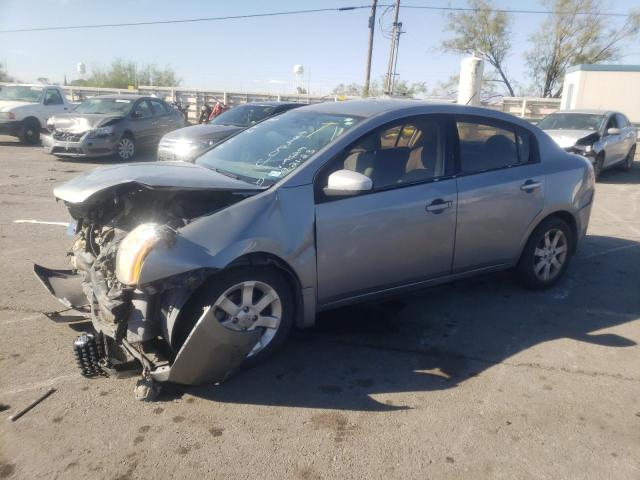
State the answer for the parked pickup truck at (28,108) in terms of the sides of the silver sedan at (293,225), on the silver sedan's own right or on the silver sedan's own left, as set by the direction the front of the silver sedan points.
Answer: on the silver sedan's own right

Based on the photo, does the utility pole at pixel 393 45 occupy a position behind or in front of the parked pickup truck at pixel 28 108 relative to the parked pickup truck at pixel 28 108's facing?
behind

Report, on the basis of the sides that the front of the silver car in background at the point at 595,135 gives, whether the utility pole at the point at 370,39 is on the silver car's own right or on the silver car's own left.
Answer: on the silver car's own right

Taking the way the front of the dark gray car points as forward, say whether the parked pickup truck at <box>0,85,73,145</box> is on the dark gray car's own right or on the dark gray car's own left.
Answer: on the dark gray car's own right

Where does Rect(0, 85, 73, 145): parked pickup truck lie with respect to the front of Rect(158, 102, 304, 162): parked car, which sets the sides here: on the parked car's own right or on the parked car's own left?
on the parked car's own right

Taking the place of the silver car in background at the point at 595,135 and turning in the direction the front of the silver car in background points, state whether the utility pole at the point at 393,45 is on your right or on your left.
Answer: on your right

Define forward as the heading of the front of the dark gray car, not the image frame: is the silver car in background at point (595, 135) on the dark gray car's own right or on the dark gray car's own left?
on the dark gray car's own left

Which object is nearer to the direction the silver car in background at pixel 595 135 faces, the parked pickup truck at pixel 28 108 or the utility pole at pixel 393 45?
the parked pickup truck

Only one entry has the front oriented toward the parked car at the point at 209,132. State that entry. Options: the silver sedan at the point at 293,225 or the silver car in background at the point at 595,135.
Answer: the silver car in background

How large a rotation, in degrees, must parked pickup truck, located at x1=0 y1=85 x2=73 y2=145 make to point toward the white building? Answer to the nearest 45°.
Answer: approximately 135° to its left

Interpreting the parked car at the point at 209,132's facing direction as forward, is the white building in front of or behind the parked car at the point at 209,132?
behind

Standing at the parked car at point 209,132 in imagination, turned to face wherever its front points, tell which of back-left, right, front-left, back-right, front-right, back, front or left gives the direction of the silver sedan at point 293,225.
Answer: front-left
